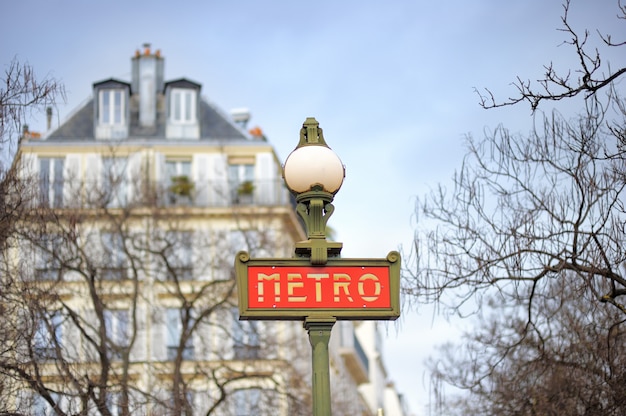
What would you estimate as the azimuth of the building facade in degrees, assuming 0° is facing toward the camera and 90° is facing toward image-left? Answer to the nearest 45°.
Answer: approximately 0°

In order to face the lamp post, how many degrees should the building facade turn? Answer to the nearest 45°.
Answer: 0° — it already faces it

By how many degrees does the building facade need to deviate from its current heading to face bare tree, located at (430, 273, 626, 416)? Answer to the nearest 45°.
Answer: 0° — it already faces it

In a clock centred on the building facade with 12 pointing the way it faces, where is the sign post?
The sign post is roughly at 12 o'clock from the building facade.
